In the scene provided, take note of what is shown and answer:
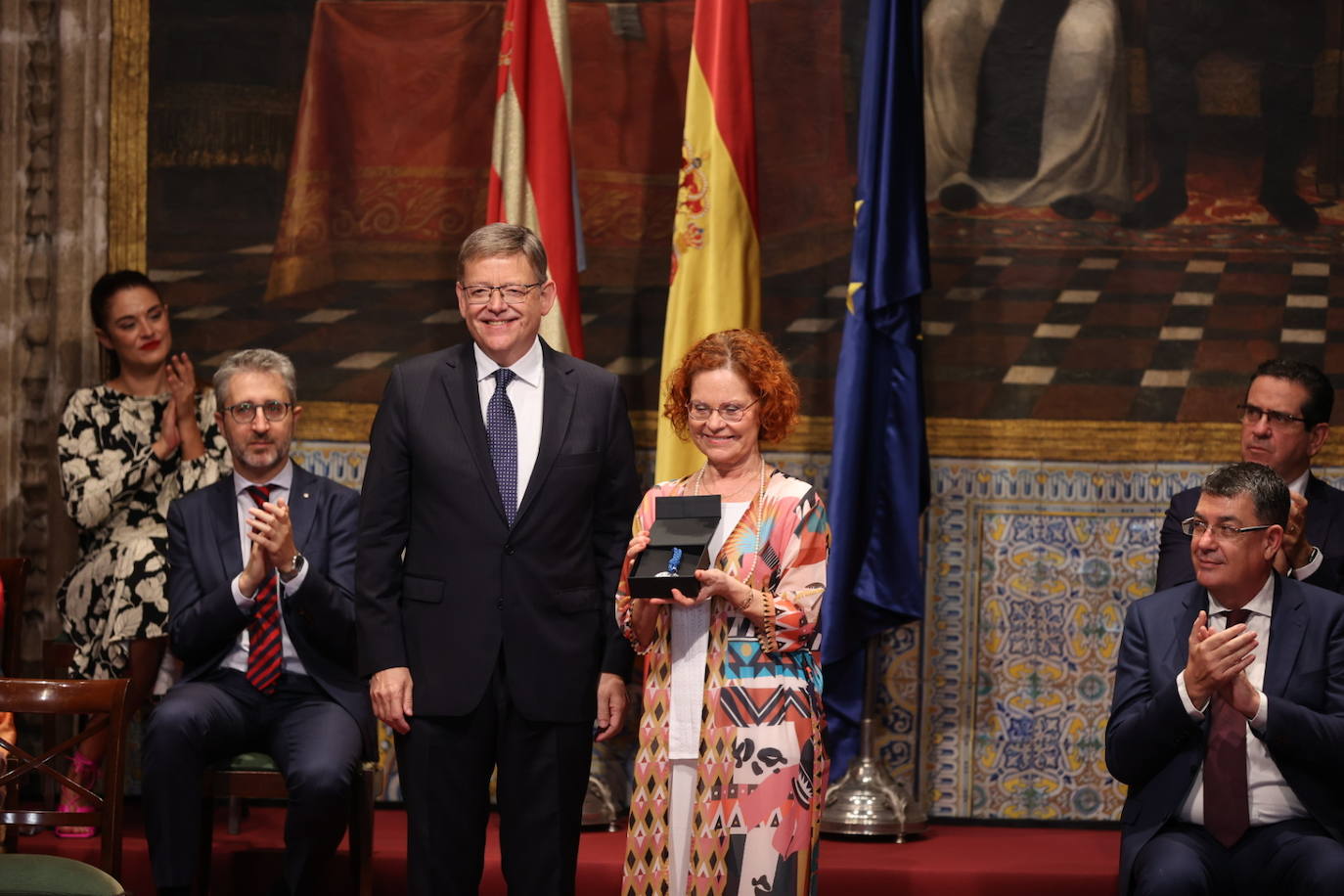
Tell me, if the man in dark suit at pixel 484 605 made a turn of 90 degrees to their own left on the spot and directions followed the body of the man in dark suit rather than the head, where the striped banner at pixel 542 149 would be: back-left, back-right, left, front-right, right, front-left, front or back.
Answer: left

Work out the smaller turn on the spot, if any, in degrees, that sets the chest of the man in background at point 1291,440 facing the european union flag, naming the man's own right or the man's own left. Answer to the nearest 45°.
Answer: approximately 45° to the man's own right

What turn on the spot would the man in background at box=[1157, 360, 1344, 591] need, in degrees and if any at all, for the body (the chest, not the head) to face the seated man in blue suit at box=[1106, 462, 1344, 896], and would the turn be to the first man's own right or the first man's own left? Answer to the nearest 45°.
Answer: approximately 45° to the first man's own left

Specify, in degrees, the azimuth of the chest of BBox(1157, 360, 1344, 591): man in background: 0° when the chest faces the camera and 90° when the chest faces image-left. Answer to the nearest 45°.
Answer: approximately 45°

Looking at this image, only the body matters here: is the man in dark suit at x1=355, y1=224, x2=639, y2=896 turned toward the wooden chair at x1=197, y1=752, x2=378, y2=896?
no

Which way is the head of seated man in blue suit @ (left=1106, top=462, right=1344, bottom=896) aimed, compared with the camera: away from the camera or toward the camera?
toward the camera

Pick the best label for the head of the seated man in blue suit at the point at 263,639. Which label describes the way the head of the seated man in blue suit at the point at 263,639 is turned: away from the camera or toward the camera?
toward the camera

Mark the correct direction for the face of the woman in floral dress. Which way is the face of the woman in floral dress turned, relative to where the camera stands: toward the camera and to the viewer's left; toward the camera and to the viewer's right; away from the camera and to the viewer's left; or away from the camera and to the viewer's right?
toward the camera and to the viewer's right

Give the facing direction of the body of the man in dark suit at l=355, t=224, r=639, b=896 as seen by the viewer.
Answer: toward the camera

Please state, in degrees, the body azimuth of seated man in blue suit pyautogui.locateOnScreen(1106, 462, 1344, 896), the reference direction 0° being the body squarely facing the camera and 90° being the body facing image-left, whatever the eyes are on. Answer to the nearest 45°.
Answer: approximately 0°

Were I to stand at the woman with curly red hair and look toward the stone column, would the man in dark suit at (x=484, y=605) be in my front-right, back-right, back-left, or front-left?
front-left

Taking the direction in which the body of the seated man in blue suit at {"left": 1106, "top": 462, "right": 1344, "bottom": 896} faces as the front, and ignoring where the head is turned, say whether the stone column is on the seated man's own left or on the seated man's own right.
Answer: on the seated man's own right

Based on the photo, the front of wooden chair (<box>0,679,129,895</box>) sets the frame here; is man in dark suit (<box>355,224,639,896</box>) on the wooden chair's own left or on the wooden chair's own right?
on the wooden chair's own left

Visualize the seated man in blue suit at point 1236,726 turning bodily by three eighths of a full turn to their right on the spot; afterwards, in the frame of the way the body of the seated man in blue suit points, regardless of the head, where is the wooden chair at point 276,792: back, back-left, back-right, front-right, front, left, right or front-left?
front-left

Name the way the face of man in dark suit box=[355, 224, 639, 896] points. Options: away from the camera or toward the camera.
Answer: toward the camera

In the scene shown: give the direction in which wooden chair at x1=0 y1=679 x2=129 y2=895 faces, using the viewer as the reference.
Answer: facing the viewer
